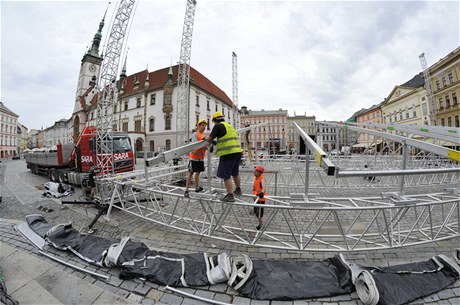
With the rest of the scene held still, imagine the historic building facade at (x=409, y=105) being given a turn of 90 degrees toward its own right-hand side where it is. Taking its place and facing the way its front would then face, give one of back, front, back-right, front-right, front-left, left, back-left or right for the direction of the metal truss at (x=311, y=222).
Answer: back-left

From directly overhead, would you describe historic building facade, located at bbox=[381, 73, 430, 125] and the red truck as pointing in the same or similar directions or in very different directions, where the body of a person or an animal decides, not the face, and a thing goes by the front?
very different directions

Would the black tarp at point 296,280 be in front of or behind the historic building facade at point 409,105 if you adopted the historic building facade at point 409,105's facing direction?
in front

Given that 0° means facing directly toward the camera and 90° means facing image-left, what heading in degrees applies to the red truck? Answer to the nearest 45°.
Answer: approximately 315°

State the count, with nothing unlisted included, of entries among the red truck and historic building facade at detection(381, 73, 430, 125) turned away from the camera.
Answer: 0

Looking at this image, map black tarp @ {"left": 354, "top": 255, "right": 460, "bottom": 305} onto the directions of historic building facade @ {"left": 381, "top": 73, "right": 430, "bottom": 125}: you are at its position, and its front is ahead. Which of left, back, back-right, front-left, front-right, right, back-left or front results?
front-left

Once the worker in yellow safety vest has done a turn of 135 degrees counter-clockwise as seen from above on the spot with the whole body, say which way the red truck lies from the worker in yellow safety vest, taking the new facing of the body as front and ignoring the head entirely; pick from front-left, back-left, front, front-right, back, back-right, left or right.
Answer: back-right

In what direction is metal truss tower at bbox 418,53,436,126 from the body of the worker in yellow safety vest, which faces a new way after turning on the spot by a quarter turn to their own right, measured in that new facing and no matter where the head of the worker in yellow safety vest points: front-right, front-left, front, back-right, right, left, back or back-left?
front

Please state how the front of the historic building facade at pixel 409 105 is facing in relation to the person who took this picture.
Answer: facing the viewer and to the left of the viewer
